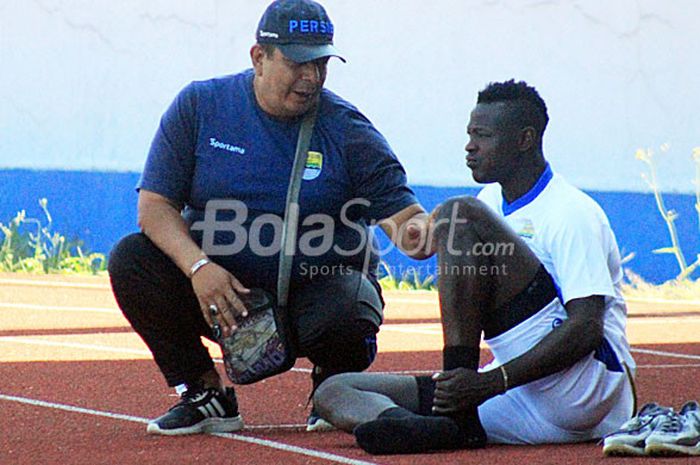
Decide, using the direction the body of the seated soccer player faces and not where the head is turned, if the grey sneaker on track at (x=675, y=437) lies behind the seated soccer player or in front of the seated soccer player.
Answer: behind

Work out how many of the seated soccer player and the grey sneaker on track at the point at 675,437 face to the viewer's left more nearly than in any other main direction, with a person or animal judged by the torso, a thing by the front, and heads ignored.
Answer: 2

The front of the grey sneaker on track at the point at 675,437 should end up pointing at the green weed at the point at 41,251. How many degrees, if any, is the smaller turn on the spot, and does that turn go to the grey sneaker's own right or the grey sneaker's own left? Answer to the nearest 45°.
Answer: approximately 45° to the grey sneaker's own right

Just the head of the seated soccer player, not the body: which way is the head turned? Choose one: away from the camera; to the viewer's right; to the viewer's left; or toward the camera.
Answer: to the viewer's left

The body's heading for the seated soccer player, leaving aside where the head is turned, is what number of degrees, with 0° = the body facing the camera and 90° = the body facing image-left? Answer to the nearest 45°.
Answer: approximately 90°

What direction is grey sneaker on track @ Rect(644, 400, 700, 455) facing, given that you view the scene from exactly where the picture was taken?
facing to the left of the viewer
